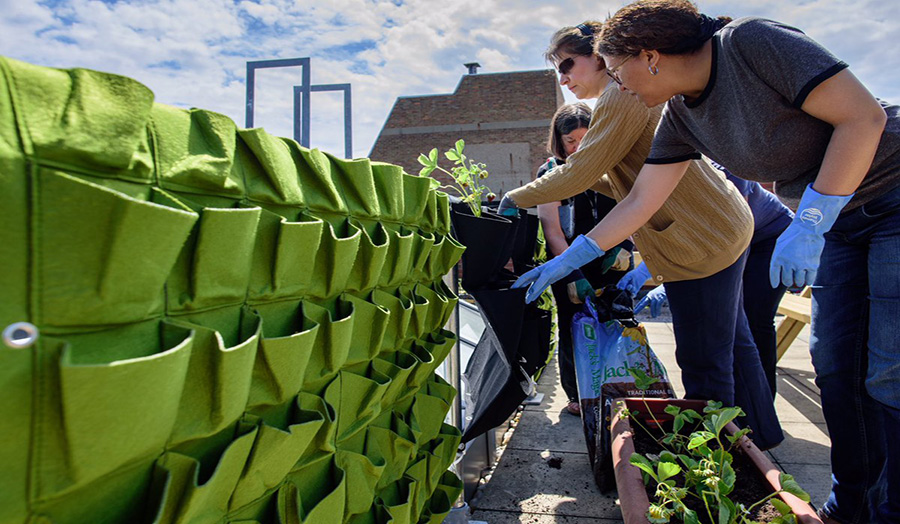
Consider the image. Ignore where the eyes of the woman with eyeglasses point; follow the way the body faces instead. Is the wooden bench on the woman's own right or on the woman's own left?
on the woman's own right

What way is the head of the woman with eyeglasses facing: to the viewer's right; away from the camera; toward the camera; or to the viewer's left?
to the viewer's left

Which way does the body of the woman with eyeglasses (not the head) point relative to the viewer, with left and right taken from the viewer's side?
facing to the left of the viewer

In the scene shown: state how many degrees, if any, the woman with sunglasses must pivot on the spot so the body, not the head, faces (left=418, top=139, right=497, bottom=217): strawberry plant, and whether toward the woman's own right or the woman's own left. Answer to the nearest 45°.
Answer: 0° — they already face it

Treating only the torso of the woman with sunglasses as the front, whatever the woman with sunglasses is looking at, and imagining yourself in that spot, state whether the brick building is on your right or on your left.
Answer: on your right

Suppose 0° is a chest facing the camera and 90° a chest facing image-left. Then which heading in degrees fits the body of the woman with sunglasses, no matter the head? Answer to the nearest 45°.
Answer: approximately 90°

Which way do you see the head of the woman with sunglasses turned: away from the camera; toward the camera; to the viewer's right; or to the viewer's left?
to the viewer's left

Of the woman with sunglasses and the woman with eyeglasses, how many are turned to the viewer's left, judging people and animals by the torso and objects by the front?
2
